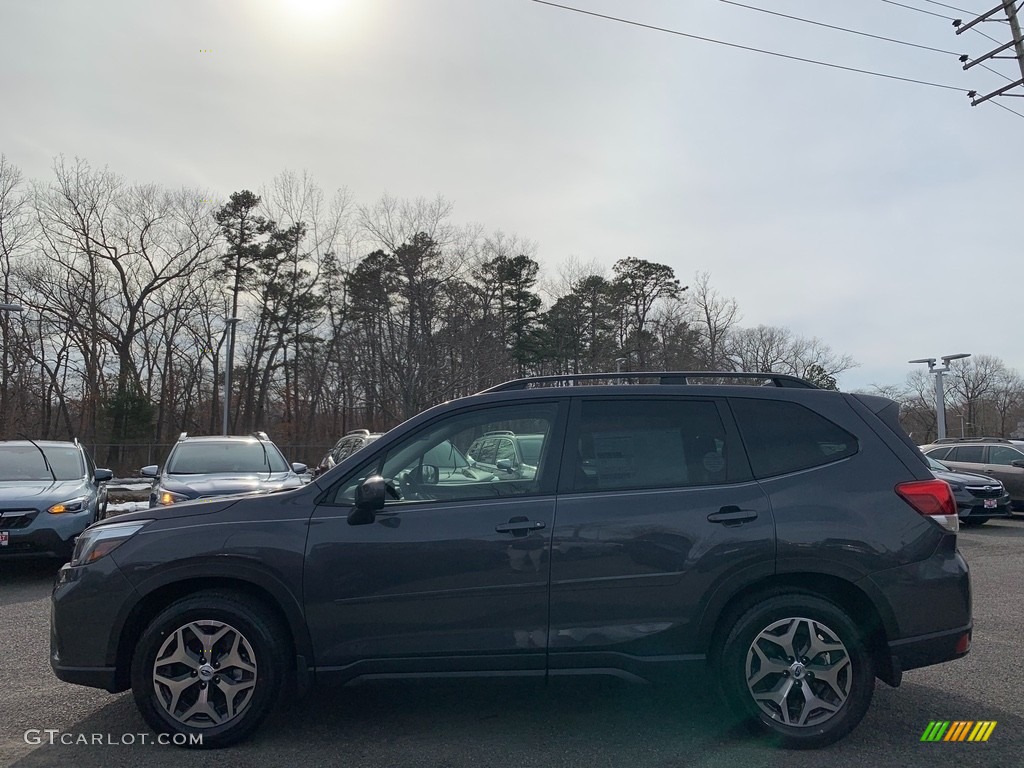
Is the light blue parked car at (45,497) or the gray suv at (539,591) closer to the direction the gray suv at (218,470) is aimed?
the gray suv

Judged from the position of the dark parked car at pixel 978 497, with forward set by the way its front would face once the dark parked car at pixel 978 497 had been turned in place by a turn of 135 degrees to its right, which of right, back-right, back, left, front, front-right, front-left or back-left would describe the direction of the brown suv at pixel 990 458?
right

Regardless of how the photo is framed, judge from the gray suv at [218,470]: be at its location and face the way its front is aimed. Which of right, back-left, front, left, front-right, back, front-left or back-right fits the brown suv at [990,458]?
left

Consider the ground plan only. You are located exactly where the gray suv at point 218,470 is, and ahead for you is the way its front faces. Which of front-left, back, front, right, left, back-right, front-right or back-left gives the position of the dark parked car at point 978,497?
left

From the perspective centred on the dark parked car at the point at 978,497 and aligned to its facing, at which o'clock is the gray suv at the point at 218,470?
The gray suv is roughly at 3 o'clock from the dark parked car.

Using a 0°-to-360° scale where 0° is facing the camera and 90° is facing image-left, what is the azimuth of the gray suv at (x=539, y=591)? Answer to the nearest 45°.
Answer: approximately 90°

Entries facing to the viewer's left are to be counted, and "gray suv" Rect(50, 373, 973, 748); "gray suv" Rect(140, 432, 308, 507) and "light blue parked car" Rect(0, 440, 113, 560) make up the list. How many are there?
1

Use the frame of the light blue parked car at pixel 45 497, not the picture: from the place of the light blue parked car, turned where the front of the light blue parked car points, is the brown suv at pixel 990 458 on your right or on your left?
on your left

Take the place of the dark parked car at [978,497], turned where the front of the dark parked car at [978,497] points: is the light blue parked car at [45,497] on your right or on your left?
on your right

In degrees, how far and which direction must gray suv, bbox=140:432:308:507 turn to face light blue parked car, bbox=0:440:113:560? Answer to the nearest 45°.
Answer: approximately 45° to its right
